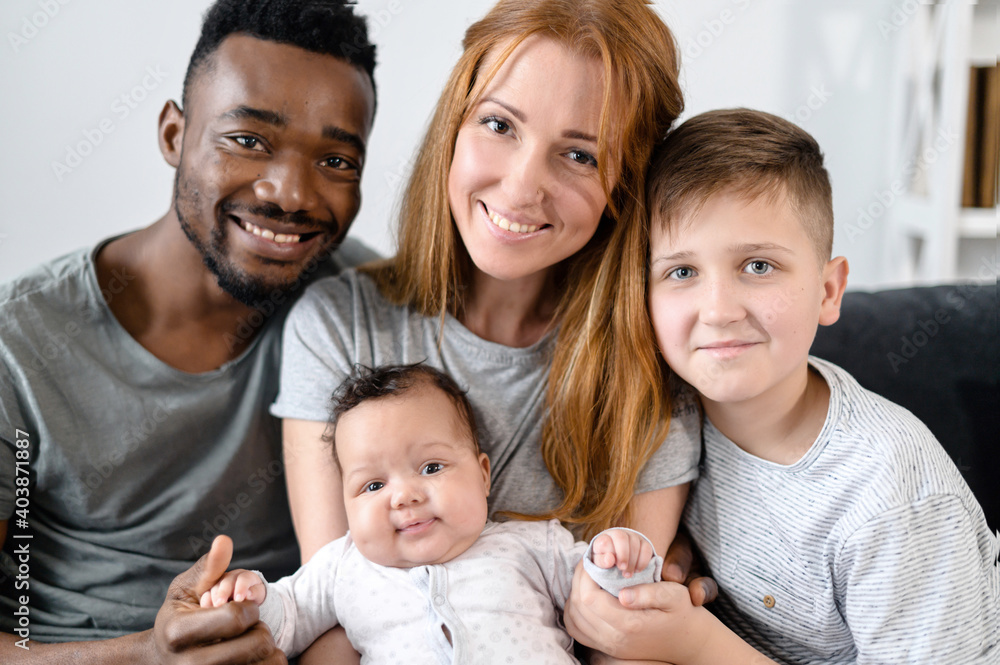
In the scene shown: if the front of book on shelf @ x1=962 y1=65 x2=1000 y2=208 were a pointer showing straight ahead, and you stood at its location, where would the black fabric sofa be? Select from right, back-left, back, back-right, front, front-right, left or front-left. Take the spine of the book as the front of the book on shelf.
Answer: front

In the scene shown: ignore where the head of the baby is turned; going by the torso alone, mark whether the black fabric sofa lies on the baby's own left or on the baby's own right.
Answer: on the baby's own left

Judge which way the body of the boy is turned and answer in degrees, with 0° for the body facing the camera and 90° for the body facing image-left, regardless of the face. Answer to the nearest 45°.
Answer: approximately 45°

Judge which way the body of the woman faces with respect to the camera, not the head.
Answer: toward the camera

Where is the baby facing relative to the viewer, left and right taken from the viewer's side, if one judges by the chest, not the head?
facing the viewer

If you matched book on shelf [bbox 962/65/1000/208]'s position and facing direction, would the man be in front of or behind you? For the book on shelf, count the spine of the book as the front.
in front

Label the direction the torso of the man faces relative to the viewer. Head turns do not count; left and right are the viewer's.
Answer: facing the viewer and to the right of the viewer

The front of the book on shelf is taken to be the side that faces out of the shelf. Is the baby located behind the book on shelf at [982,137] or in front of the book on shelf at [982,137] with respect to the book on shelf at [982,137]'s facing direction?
in front
